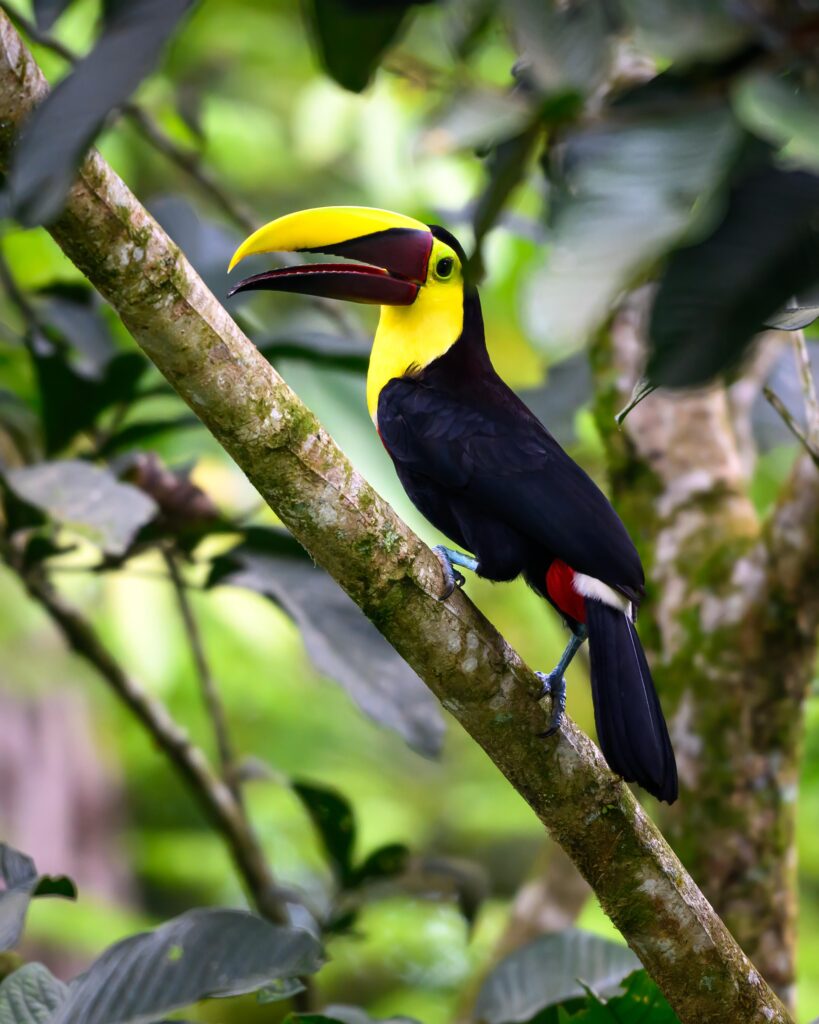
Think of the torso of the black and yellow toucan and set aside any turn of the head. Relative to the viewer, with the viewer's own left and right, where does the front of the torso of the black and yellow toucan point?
facing to the left of the viewer

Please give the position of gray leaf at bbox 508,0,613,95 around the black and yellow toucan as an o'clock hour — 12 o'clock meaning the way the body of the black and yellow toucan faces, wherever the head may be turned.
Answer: The gray leaf is roughly at 9 o'clock from the black and yellow toucan.

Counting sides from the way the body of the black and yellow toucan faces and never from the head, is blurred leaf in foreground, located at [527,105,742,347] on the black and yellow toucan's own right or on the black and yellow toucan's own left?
on the black and yellow toucan's own left

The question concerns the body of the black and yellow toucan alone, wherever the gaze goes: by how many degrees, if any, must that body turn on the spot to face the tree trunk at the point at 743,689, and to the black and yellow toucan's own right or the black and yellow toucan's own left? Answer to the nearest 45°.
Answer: approximately 135° to the black and yellow toucan's own right

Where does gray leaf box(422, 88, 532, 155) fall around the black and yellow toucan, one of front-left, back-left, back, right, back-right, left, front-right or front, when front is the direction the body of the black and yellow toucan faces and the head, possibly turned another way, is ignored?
left
